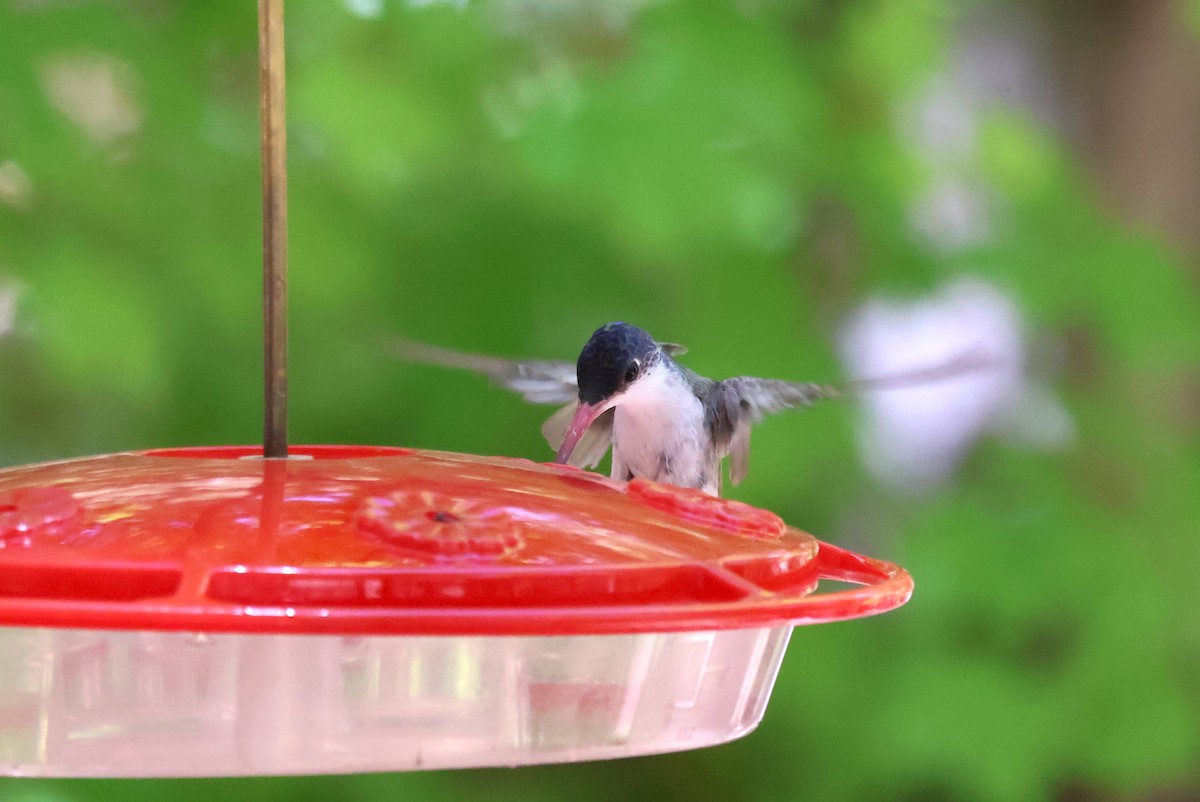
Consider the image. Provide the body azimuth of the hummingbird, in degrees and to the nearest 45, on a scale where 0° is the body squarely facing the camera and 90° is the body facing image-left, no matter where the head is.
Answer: approximately 45°

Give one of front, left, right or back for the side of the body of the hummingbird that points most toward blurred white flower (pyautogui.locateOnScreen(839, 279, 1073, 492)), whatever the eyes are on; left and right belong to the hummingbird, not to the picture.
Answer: back
